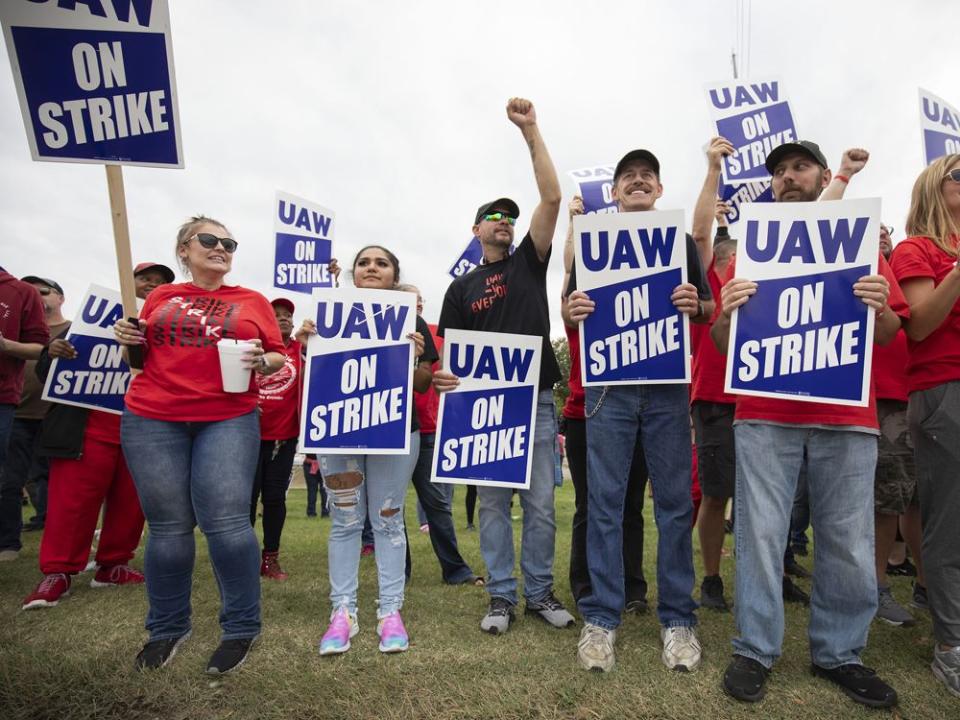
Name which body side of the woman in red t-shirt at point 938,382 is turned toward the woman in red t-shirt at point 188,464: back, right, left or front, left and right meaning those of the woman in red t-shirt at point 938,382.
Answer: right

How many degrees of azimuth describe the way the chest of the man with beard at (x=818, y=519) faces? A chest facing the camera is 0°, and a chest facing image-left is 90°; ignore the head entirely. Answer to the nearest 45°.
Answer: approximately 0°

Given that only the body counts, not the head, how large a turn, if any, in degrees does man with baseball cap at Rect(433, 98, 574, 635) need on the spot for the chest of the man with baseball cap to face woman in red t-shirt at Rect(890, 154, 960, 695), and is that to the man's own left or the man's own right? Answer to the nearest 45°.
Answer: approximately 90° to the man's own left

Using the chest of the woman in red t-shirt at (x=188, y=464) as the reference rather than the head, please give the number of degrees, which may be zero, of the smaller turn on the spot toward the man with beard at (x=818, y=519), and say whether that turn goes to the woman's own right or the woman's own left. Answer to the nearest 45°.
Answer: approximately 45° to the woman's own left

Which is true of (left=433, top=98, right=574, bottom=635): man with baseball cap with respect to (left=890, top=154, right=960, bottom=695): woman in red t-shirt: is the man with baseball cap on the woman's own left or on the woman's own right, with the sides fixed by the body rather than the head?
on the woman's own right

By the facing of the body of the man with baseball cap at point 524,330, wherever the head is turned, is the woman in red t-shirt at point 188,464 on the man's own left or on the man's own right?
on the man's own right

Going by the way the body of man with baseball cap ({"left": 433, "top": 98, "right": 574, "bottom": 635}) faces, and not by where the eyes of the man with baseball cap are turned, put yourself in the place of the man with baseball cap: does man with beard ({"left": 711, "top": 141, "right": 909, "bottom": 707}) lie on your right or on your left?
on your left

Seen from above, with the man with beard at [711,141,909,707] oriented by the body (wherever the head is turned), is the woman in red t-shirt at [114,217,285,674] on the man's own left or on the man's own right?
on the man's own right

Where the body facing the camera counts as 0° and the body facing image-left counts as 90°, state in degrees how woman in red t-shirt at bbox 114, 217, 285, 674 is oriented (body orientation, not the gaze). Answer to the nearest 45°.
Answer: approximately 0°

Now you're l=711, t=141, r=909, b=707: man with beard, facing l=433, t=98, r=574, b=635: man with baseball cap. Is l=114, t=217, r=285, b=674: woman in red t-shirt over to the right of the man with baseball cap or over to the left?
left
